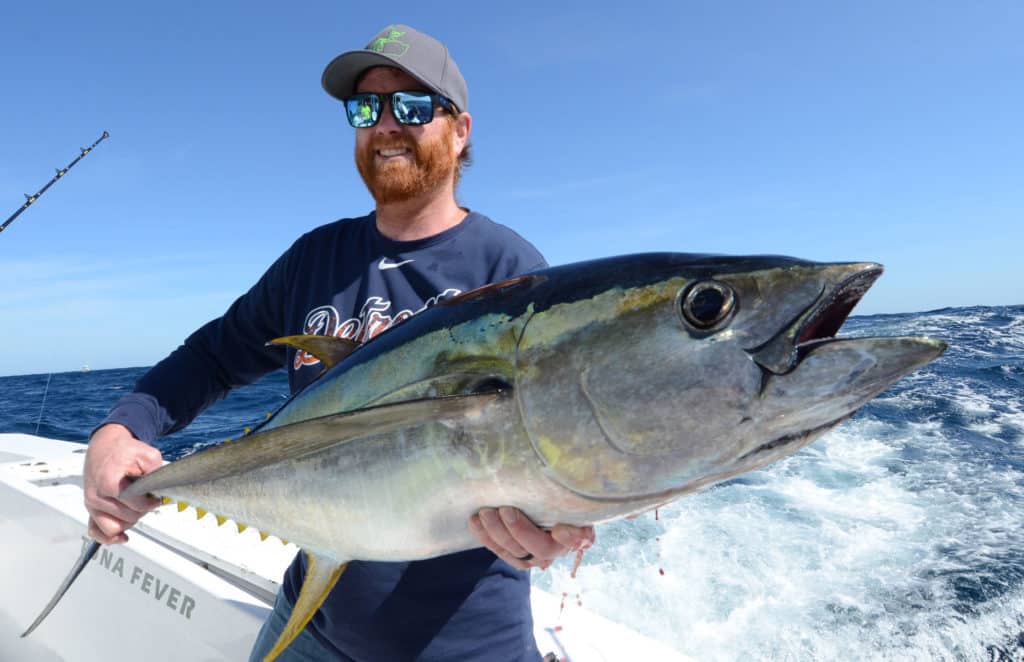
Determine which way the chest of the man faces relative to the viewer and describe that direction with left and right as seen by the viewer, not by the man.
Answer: facing the viewer
